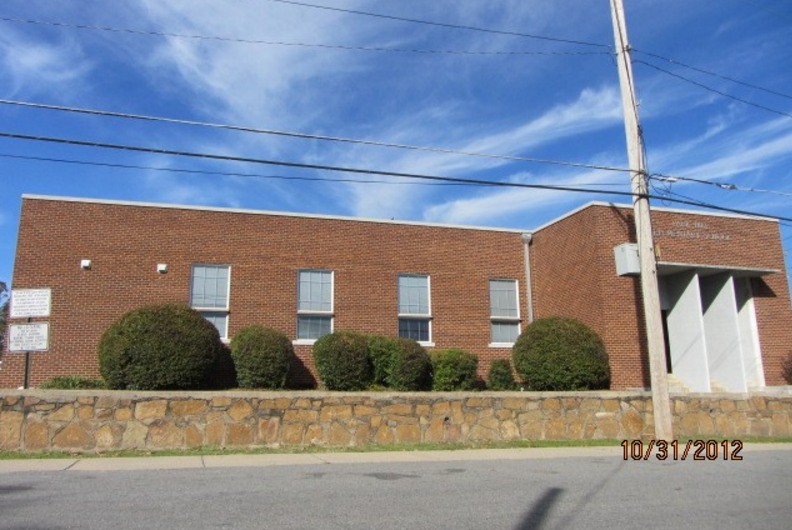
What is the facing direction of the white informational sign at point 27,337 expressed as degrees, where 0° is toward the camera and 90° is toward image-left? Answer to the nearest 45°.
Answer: approximately 0°

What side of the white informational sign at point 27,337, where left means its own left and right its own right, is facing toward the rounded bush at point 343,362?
left

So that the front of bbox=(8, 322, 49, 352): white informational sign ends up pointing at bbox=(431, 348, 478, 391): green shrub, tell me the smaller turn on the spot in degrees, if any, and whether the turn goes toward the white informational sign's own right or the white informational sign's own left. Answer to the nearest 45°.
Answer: approximately 90° to the white informational sign's own left

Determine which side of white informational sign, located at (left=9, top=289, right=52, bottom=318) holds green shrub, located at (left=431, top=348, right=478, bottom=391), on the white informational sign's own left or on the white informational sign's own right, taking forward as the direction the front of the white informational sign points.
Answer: on the white informational sign's own left

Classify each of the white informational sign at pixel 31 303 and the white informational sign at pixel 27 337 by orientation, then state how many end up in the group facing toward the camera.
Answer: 2

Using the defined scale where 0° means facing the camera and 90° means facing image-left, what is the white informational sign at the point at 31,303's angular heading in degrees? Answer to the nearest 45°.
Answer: approximately 0°

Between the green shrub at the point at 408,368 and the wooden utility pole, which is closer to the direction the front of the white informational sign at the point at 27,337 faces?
the wooden utility pole
